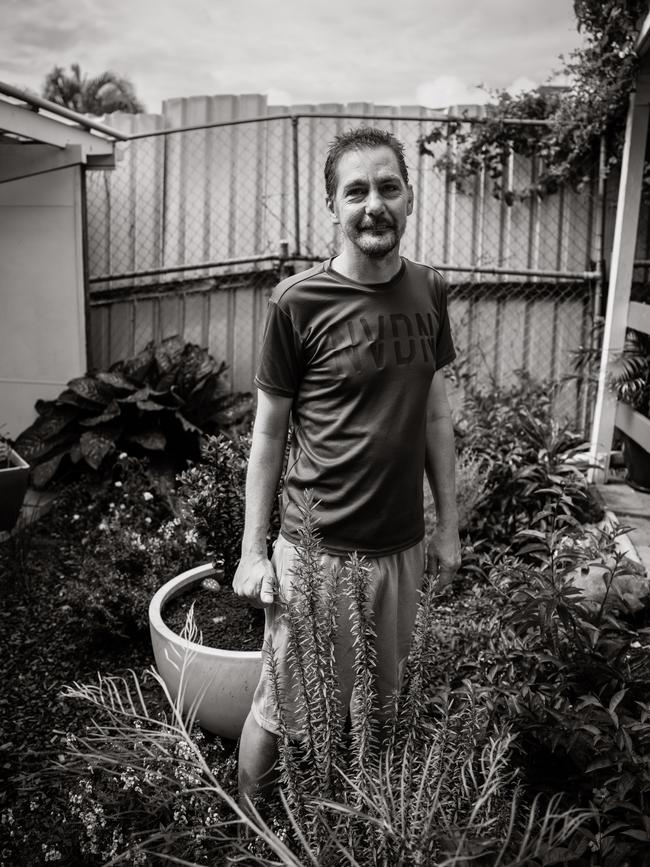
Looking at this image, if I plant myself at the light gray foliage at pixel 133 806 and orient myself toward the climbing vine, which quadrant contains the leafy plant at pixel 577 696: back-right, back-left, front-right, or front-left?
front-right

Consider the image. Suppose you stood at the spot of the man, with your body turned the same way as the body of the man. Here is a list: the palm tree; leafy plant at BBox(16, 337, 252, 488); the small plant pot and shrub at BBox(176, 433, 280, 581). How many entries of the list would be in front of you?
0

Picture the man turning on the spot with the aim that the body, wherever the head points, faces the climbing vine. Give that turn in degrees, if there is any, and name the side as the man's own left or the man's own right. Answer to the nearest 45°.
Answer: approximately 135° to the man's own left

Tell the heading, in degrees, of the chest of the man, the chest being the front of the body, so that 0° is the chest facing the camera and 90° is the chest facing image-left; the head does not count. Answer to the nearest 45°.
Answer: approximately 315°

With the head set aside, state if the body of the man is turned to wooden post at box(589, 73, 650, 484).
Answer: no

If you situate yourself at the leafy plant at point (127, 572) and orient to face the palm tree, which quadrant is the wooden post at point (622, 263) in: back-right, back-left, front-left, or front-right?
front-right

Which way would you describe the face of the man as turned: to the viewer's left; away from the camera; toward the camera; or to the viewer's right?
toward the camera

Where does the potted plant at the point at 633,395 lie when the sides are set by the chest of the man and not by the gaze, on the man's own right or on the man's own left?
on the man's own left

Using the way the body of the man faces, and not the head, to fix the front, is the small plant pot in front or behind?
behind

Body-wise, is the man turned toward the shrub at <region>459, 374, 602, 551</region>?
no

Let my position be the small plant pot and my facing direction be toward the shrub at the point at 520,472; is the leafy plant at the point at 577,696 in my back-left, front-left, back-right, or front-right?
front-right
